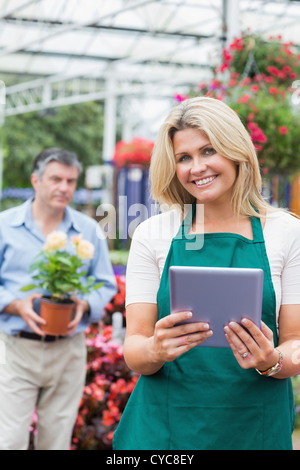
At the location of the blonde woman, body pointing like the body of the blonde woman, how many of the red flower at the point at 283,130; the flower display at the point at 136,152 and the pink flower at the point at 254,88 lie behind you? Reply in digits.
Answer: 3

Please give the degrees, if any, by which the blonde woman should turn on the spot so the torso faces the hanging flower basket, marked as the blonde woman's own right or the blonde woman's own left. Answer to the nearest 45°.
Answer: approximately 180°

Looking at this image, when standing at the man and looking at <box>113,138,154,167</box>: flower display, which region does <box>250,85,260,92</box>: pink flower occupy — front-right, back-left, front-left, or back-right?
front-right

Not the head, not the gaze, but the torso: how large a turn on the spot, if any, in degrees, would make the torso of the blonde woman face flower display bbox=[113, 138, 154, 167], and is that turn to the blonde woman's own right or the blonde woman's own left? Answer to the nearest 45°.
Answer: approximately 180°

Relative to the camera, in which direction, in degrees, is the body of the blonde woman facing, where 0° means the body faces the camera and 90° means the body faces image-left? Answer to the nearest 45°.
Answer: approximately 0°

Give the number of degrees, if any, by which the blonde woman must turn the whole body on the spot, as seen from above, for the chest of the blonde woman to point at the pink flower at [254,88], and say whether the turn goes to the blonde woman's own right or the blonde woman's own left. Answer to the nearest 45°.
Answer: approximately 180°

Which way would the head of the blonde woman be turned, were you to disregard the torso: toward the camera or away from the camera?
toward the camera

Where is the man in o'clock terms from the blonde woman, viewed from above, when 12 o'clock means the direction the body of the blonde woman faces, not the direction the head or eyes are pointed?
The man is roughly at 5 o'clock from the blonde woman.

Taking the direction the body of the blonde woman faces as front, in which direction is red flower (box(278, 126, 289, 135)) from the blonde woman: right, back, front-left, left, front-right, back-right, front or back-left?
back
